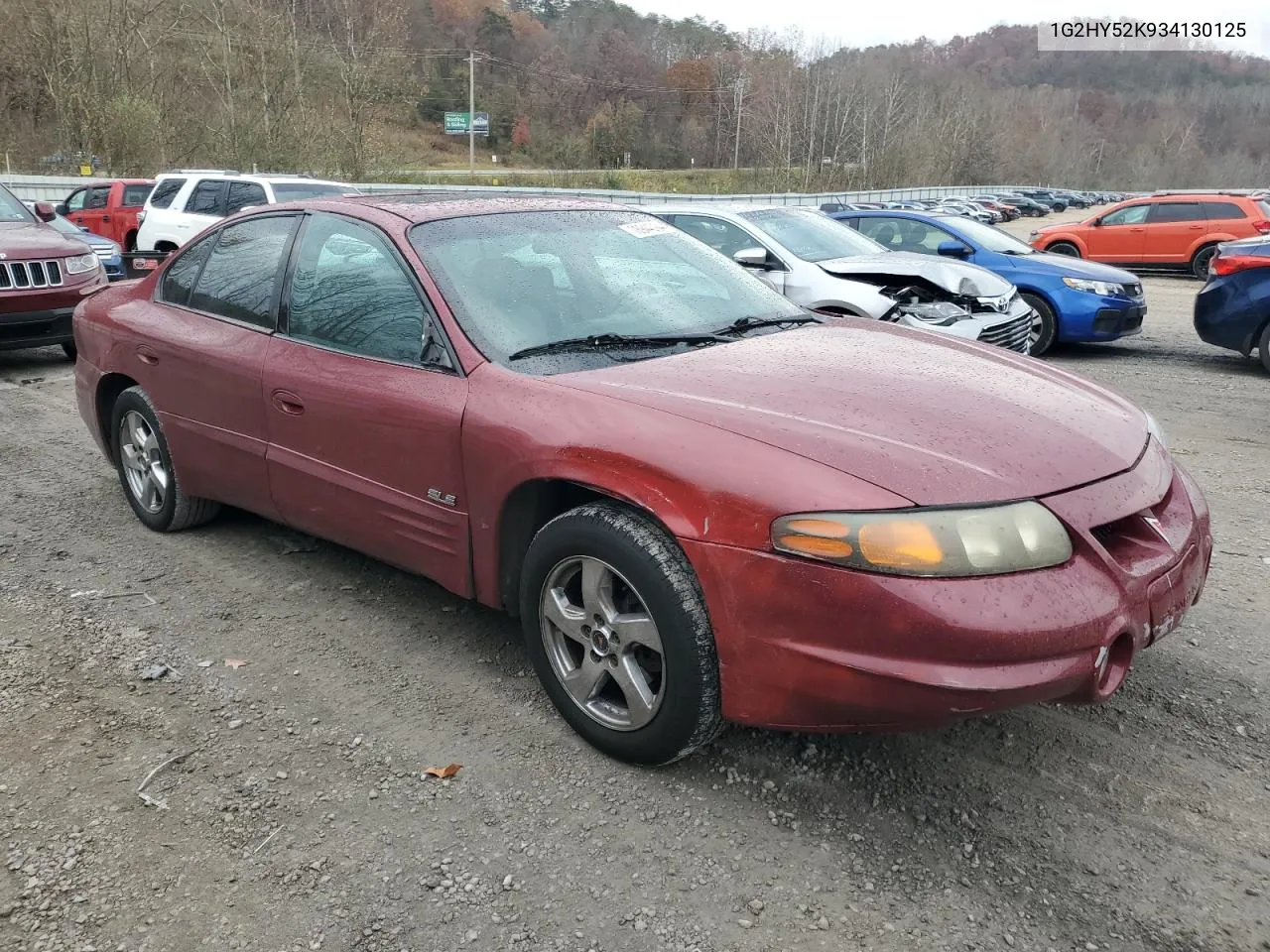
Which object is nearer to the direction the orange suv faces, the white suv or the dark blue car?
the white suv

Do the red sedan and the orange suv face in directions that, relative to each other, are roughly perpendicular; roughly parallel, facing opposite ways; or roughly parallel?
roughly parallel, facing opposite ways

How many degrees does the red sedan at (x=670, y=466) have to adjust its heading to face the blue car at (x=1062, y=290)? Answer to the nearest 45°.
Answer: approximately 90° to its left

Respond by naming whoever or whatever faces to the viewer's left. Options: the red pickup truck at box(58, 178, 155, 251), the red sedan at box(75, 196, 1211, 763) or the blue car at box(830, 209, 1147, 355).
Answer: the red pickup truck

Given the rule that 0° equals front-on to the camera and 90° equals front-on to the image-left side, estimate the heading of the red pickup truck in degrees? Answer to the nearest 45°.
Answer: approximately 90°

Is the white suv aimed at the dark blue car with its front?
yes

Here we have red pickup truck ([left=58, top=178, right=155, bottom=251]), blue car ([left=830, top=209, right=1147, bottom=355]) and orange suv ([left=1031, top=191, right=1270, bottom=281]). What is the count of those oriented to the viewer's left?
2

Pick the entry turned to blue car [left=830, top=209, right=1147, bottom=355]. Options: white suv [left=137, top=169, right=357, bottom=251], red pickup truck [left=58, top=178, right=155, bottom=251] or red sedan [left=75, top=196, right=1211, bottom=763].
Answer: the white suv

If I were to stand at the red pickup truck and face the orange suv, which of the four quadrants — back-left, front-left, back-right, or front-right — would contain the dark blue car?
front-right

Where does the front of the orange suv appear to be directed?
to the viewer's left

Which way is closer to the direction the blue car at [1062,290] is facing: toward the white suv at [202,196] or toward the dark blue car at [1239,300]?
the dark blue car

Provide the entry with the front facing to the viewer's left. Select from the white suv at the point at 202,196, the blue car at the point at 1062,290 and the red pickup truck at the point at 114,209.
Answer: the red pickup truck

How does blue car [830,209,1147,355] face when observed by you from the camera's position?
facing the viewer and to the right of the viewer
